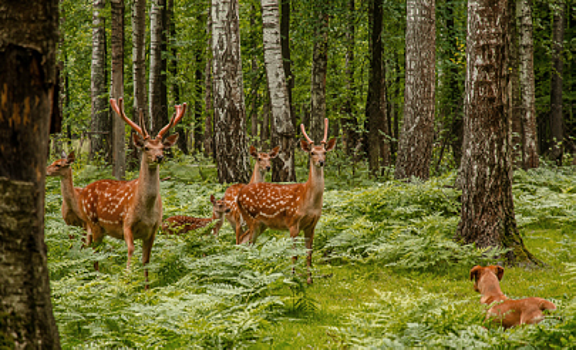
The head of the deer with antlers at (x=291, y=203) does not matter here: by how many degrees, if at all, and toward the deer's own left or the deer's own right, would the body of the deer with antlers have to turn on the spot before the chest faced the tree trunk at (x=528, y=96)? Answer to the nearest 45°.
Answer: approximately 90° to the deer's own left

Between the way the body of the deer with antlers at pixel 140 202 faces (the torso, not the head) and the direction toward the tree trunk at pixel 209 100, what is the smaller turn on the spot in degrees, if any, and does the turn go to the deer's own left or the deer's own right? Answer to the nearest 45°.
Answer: approximately 135° to the deer's own left

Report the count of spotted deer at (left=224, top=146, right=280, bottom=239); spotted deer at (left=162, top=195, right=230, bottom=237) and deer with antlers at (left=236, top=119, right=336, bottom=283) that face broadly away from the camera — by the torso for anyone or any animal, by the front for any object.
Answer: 0

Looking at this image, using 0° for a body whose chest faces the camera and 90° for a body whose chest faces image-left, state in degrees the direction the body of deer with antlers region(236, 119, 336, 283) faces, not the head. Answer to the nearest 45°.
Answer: approximately 315°

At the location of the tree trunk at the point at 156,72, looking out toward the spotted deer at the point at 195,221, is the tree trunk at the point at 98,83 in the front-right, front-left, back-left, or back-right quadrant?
back-right

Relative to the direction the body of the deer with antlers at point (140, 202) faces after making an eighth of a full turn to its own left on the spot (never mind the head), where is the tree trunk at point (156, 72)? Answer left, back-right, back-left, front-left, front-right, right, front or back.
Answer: left

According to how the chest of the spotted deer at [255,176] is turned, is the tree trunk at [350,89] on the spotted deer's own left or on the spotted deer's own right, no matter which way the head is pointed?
on the spotted deer's own left

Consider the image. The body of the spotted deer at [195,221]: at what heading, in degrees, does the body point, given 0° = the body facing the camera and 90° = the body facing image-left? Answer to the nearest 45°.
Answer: approximately 270°

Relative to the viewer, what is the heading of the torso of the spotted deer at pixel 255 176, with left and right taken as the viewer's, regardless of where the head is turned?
facing the viewer and to the right of the viewer

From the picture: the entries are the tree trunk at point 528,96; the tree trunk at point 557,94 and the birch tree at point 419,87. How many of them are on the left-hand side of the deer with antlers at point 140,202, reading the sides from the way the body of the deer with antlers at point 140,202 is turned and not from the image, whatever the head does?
3
